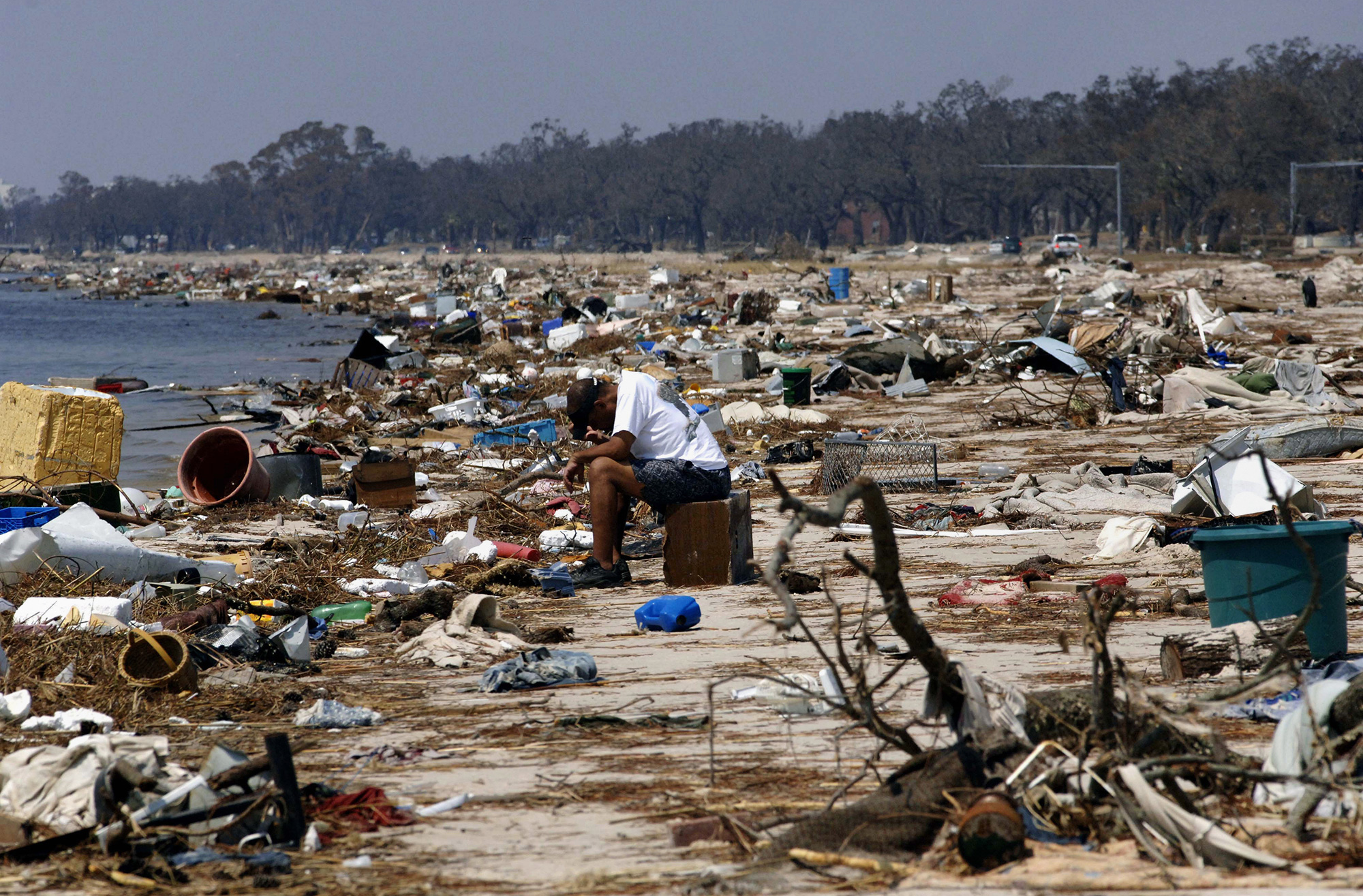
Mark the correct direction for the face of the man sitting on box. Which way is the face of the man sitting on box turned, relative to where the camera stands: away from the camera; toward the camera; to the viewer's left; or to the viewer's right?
to the viewer's left

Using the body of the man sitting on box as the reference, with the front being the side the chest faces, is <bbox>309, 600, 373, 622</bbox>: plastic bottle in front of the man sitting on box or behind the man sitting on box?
in front

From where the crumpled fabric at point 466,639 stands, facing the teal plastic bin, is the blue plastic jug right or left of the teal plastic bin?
left

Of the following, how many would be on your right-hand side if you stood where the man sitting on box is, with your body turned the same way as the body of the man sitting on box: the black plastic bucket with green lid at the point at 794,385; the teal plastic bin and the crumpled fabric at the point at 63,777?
1

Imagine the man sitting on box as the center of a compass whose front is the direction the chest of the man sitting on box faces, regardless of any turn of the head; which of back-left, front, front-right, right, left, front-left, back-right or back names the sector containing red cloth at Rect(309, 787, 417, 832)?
left

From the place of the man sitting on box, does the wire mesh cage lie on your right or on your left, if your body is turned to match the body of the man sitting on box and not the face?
on your right

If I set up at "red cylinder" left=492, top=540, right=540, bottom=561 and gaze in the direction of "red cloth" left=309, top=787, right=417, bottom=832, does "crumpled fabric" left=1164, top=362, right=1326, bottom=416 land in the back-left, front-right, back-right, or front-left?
back-left

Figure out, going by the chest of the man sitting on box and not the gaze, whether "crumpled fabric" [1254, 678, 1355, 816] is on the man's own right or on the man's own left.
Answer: on the man's own left

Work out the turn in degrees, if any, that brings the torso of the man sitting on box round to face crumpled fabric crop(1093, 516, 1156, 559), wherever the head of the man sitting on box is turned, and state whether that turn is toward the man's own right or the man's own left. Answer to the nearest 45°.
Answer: approximately 180°

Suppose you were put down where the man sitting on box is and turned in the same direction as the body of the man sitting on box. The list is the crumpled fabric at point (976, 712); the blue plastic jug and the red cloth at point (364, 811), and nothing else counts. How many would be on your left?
3

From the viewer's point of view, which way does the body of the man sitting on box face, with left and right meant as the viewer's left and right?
facing to the left of the viewer
